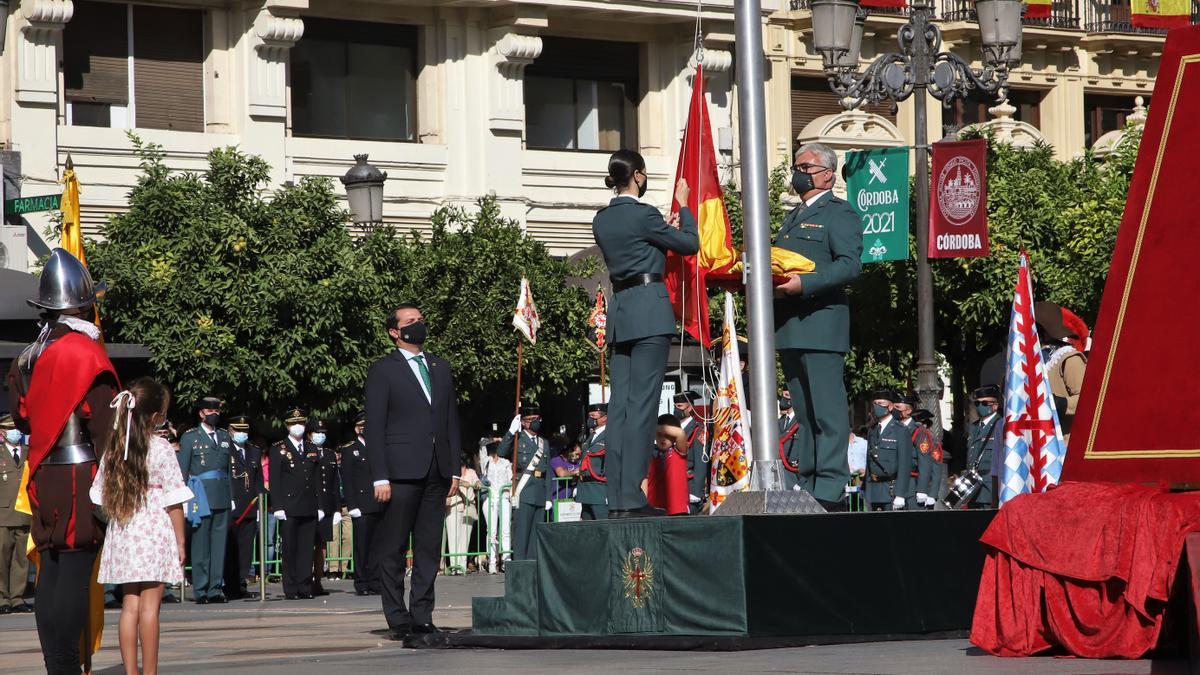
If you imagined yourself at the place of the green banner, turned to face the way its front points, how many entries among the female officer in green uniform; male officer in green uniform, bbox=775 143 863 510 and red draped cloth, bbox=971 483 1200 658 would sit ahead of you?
3

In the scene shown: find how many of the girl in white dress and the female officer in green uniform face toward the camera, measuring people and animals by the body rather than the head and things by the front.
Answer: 0

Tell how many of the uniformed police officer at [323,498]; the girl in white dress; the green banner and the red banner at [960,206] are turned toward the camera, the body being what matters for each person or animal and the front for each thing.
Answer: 3

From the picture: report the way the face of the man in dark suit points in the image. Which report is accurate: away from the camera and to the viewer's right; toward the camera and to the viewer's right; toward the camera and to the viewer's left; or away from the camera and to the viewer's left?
toward the camera and to the viewer's right

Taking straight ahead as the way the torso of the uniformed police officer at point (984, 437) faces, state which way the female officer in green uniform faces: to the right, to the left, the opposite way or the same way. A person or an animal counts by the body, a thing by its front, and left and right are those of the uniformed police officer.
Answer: the opposite way

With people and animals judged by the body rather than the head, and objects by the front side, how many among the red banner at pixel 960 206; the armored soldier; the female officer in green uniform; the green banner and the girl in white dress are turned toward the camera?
2

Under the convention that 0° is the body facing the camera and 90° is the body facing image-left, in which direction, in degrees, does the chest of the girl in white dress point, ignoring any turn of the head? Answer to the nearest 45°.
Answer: approximately 225°

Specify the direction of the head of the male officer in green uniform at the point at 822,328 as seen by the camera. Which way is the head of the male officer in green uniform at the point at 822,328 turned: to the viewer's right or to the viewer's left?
to the viewer's left

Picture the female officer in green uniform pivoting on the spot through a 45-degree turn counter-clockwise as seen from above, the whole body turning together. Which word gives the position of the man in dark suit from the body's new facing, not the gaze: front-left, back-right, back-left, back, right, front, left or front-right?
front-left
